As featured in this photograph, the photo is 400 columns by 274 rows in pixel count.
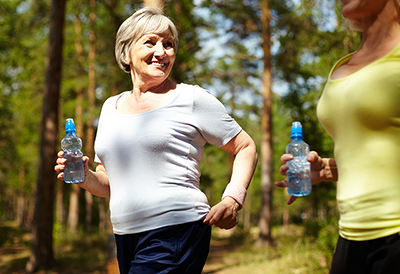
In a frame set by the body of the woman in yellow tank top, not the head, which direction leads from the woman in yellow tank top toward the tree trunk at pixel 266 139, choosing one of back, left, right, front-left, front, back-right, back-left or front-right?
back-right

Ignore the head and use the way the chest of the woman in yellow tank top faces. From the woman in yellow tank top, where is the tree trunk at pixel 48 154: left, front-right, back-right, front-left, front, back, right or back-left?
right

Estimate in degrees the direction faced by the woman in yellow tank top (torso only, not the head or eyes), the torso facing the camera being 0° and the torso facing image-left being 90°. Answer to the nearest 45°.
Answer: approximately 45°

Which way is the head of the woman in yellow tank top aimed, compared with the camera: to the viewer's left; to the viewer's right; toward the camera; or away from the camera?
to the viewer's left
